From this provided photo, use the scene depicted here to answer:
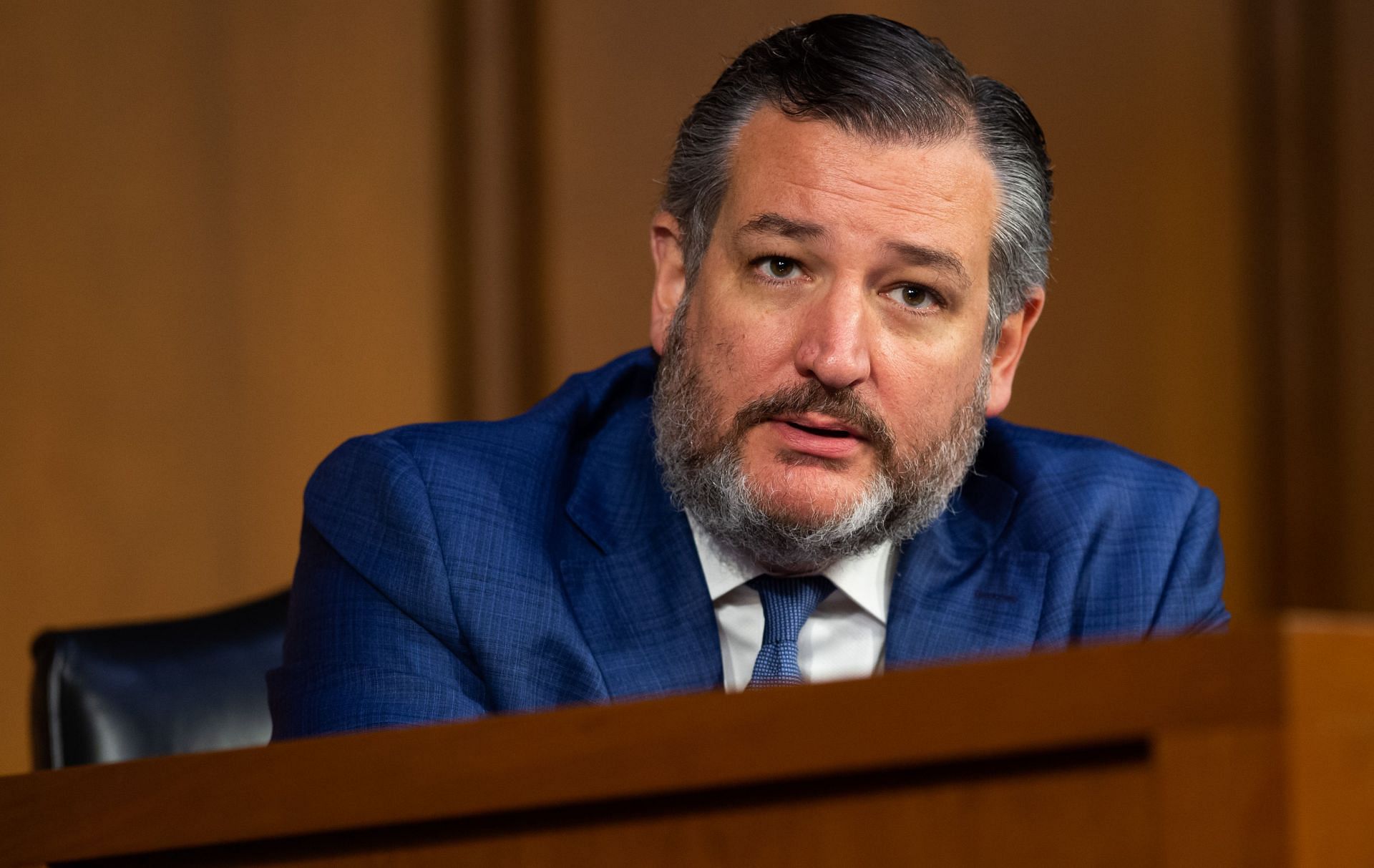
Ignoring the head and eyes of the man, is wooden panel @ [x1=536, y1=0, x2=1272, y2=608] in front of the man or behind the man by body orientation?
behind

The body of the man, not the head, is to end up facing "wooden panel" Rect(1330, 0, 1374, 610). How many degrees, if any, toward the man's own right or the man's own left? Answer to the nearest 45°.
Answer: approximately 135° to the man's own left

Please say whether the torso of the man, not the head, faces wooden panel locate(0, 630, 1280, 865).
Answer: yes

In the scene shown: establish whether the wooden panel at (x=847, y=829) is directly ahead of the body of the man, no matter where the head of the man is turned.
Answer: yes

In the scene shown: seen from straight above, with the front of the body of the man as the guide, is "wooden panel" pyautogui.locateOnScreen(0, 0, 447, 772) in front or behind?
behind

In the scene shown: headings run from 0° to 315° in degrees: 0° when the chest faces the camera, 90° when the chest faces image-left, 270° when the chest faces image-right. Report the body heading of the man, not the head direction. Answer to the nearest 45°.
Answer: approximately 0°

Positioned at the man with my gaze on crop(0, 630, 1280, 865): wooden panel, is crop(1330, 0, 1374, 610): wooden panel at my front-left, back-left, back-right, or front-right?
back-left
